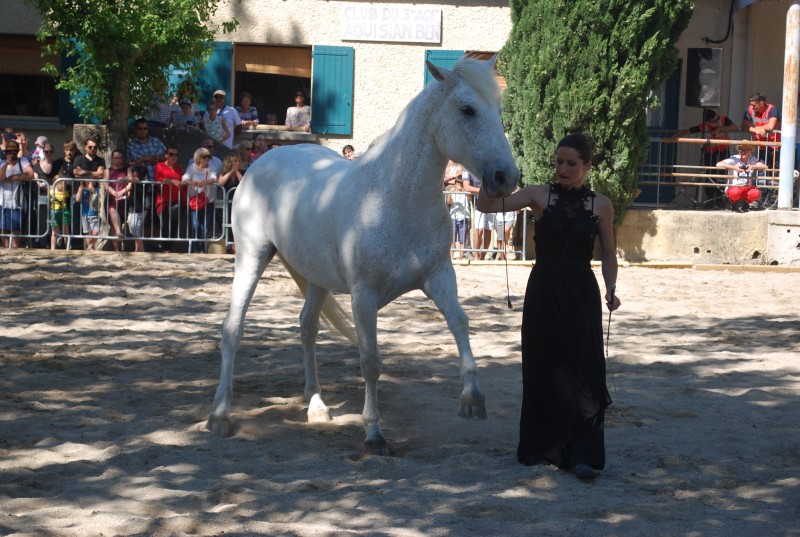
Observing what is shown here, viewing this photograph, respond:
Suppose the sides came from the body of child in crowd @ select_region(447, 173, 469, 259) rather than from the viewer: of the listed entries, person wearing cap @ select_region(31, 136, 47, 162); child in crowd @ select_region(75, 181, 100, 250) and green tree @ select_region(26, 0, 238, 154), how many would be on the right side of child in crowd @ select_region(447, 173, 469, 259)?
3

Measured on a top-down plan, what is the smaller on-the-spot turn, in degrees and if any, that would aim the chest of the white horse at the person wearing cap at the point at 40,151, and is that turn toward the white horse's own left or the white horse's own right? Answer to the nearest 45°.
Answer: approximately 180°

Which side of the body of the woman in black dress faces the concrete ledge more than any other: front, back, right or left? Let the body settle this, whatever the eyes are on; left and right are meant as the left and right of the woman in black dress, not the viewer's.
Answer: back

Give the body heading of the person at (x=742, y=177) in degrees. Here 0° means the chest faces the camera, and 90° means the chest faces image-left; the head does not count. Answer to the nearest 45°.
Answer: approximately 0°

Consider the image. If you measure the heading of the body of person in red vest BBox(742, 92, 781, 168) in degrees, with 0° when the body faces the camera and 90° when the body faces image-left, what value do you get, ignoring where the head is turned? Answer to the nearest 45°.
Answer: approximately 45°

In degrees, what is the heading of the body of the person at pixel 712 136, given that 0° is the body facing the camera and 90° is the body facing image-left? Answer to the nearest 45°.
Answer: approximately 0°

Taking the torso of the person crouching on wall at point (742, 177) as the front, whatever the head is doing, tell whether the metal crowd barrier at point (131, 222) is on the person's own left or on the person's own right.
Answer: on the person's own right

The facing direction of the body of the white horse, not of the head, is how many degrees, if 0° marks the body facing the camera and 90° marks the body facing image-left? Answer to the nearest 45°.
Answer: approximately 315°

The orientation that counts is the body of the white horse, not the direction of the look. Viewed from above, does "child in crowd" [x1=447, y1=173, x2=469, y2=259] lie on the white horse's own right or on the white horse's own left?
on the white horse's own left

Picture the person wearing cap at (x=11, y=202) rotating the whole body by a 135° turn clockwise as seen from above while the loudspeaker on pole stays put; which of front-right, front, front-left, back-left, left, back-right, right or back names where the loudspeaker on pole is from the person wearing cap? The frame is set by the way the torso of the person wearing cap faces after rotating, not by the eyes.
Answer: back-right
